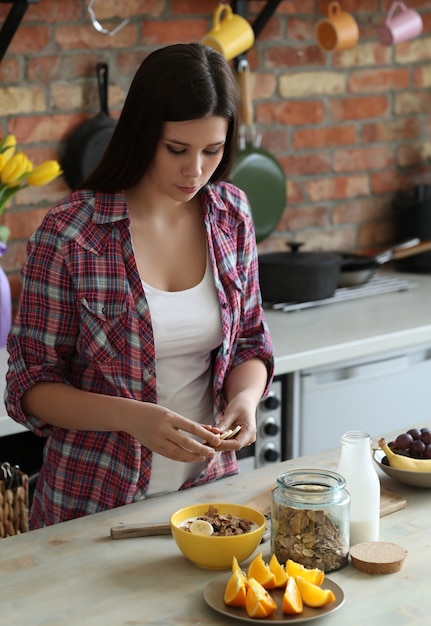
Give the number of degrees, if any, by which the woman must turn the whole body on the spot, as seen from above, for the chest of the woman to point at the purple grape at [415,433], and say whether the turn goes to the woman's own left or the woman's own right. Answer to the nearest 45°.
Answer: approximately 45° to the woman's own left

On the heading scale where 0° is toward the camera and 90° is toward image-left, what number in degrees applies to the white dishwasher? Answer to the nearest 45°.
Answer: approximately 315°

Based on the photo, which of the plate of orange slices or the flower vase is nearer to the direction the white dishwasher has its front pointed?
the plate of orange slices

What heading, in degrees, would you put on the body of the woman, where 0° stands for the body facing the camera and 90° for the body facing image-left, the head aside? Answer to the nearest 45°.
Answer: approximately 315°

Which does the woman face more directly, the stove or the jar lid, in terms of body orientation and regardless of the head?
the jar lid

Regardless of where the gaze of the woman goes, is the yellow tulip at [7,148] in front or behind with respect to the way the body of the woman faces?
behind
